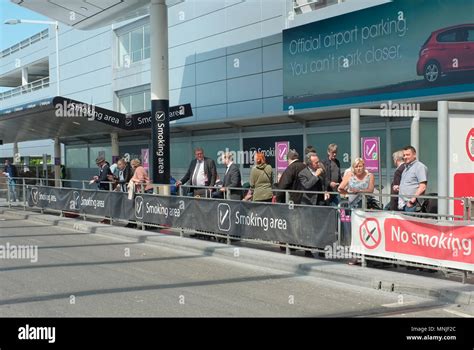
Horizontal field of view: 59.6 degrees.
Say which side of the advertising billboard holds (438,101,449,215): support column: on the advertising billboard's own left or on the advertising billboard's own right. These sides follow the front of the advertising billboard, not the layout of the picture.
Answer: on the advertising billboard's own left

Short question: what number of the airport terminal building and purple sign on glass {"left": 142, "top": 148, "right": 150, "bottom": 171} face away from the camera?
0

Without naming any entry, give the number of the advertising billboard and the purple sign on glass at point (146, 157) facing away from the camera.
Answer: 0

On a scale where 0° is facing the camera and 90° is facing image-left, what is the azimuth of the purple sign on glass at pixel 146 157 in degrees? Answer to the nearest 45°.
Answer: approximately 0°

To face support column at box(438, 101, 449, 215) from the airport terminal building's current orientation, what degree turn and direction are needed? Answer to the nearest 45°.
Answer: approximately 45° to its left

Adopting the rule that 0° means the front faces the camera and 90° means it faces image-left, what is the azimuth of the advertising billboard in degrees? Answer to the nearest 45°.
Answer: approximately 45°
